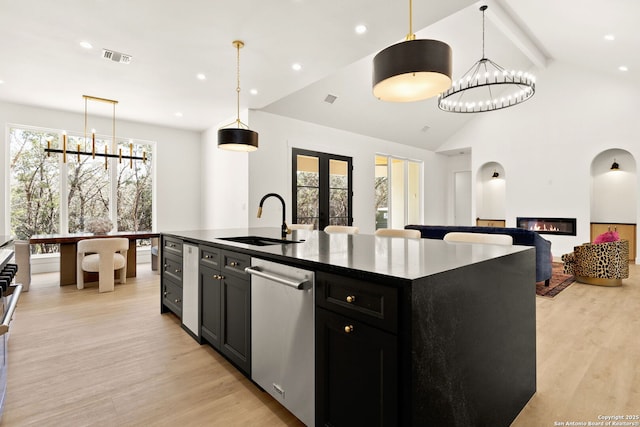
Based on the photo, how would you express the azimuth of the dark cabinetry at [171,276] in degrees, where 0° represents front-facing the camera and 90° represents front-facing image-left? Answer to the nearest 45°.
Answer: approximately 90°

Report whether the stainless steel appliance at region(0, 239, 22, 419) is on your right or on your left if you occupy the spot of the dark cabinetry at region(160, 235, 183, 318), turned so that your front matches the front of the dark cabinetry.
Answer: on your left

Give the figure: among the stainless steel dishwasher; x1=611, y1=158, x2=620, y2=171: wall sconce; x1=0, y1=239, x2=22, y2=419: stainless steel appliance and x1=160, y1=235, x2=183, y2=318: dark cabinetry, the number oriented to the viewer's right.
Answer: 1

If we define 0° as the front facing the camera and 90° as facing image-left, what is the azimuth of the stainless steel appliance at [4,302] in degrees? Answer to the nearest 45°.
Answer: approximately 270°

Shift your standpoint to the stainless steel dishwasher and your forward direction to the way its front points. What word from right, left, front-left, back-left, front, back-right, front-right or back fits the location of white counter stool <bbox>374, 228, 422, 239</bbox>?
back

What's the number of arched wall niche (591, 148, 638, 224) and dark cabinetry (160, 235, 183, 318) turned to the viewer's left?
1

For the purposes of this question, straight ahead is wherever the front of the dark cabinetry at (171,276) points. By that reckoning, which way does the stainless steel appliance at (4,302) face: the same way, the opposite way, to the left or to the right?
the opposite way

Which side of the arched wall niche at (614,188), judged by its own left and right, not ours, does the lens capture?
front

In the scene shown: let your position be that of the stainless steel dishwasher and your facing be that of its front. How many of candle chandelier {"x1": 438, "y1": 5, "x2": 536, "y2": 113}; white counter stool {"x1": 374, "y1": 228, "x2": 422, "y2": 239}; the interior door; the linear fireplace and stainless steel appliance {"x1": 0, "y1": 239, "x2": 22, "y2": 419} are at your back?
4

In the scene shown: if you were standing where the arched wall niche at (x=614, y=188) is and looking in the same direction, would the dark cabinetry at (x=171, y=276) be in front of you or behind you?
in front

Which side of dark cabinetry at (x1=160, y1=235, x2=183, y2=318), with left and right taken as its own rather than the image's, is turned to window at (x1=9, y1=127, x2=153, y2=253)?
right

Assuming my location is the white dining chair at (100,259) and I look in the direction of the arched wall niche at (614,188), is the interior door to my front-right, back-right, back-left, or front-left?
front-left

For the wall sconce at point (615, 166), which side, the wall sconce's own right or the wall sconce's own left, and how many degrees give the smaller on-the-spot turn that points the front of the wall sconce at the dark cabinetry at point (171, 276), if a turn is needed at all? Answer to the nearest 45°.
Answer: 0° — it already faces it

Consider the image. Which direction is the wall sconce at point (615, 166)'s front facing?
toward the camera

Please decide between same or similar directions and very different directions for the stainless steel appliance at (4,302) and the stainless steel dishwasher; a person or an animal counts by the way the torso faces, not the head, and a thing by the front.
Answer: very different directions

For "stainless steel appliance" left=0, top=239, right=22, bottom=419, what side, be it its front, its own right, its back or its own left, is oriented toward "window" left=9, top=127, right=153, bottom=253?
left

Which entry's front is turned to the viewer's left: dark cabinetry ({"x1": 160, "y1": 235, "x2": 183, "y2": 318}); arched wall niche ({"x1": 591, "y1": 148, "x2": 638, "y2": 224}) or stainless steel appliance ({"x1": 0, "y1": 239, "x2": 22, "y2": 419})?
the dark cabinetry
